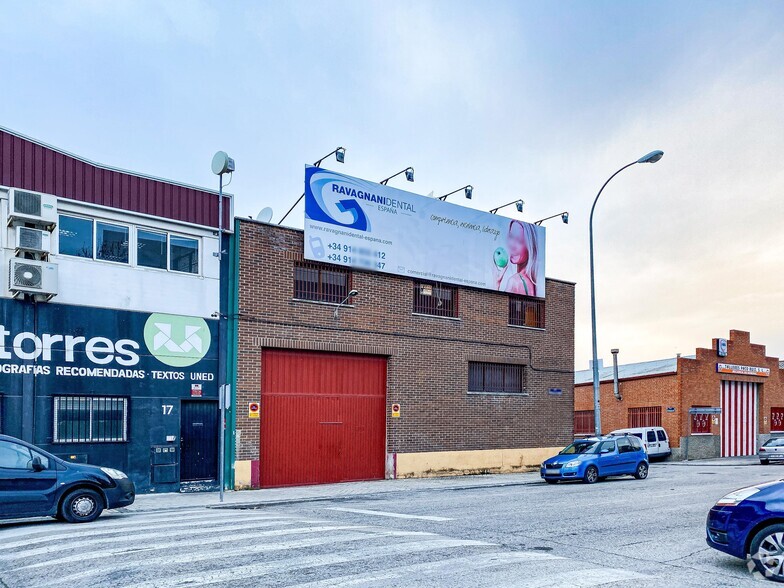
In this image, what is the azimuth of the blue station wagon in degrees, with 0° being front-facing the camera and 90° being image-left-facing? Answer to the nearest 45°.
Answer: approximately 45°

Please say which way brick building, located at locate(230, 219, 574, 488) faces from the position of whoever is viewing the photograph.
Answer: facing the viewer and to the right of the viewer

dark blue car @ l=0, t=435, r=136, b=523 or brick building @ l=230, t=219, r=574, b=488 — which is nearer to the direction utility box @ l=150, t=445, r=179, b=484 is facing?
the dark blue car

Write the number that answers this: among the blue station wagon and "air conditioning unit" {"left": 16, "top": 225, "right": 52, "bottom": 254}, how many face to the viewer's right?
0

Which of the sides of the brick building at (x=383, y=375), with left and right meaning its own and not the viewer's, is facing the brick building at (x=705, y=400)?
left

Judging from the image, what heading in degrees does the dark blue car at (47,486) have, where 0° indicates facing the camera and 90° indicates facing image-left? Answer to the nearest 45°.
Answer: approximately 270°

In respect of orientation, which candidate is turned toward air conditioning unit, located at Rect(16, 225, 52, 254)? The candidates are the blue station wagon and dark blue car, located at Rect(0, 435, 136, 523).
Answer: the blue station wagon

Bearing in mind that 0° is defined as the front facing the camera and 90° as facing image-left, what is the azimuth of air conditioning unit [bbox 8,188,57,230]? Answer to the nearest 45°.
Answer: approximately 315°

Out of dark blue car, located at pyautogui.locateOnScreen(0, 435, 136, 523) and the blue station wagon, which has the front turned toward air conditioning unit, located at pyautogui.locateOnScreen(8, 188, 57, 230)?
the blue station wagon

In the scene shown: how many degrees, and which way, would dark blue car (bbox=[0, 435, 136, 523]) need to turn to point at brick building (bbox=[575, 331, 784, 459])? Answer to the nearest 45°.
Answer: approximately 45° to its left
